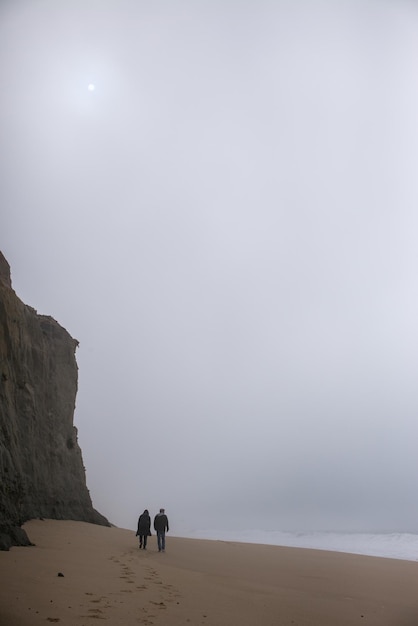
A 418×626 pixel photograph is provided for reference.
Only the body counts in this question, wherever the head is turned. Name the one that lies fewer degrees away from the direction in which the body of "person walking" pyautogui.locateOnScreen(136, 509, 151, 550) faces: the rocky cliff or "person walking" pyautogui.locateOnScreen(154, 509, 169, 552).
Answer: the rocky cliff

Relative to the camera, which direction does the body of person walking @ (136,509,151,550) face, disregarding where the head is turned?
away from the camera

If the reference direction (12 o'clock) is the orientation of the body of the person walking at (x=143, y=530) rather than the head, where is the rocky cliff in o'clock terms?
The rocky cliff is roughly at 10 o'clock from the person walking.

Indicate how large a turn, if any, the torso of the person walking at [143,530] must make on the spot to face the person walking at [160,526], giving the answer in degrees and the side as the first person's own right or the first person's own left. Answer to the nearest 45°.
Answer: approximately 135° to the first person's own right
